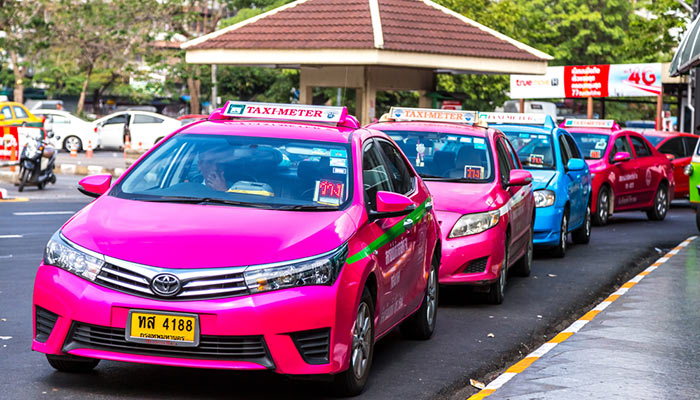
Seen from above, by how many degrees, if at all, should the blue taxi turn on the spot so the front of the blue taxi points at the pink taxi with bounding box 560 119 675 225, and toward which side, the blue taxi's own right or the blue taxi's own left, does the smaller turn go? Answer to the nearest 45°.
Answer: approximately 135° to the blue taxi's own right

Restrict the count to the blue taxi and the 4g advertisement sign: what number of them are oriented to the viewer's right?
0

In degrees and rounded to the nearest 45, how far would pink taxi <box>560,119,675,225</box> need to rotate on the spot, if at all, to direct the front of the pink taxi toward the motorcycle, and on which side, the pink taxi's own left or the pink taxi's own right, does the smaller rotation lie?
approximately 45° to the pink taxi's own right

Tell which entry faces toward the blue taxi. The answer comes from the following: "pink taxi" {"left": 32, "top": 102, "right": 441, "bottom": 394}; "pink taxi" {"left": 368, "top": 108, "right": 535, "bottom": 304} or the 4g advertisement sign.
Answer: the 4g advertisement sign

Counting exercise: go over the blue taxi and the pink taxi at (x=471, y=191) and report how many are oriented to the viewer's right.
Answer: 0

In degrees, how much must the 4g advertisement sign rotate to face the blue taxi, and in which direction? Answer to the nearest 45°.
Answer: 0° — it already faces it

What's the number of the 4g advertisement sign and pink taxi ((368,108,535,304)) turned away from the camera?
0

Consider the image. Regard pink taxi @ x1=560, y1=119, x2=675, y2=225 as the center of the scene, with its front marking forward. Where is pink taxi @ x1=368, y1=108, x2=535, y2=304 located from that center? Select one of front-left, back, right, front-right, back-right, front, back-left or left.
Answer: front-left

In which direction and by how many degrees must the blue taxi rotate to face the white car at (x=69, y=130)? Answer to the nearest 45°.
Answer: approximately 90° to its right

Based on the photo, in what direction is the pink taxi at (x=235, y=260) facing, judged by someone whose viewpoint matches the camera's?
facing the viewer and to the left of the viewer

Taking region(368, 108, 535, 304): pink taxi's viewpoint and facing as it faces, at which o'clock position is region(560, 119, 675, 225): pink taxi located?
region(560, 119, 675, 225): pink taxi is roughly at 5 o'clock from region(368, 108, 535, 304): pink taxi.

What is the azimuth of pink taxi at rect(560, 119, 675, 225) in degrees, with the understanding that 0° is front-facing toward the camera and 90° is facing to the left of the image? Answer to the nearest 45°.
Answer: approximately 45°

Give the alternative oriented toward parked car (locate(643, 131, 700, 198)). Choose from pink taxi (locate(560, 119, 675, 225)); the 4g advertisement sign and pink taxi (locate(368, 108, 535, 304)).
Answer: the 4g advertisement sign

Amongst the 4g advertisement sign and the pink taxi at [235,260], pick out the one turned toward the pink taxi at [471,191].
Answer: the 4g advertisement sign

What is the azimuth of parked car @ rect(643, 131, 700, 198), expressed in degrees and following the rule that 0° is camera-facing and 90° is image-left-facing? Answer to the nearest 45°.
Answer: approximately 45°

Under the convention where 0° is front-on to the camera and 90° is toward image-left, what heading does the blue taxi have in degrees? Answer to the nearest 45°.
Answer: approximately 45°

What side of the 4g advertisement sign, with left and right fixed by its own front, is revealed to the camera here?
front

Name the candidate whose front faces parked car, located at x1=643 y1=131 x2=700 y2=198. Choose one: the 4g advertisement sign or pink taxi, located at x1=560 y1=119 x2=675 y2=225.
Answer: the 4g advertisement sign
